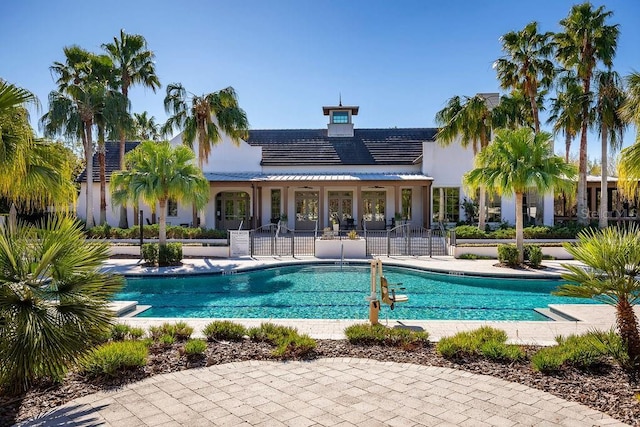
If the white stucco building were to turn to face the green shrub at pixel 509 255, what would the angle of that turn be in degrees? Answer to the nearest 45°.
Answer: approximately 45° to its left

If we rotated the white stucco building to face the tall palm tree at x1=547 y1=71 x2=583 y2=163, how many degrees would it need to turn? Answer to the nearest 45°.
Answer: approximately 45° to its left

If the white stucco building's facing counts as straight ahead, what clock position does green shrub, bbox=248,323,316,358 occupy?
The green shrub is roughly at 12 o'clock from the white stucco building.

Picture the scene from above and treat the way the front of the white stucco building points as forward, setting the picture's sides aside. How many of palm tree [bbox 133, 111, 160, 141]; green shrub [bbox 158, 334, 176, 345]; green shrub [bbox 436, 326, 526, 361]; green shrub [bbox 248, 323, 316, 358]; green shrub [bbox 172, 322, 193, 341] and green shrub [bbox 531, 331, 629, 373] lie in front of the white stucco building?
5

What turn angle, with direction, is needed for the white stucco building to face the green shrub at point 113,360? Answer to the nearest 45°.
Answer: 0° — it already faces it

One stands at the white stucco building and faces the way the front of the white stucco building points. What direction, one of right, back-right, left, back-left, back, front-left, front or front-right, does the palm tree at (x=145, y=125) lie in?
back-right

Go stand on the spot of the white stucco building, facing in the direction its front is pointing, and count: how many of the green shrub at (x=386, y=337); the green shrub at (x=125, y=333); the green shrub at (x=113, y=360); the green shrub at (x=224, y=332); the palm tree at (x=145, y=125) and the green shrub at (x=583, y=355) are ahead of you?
5

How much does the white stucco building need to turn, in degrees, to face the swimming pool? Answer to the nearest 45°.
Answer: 0° — it already faces it

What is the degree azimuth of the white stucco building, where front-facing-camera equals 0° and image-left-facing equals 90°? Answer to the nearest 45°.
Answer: approximately 0°

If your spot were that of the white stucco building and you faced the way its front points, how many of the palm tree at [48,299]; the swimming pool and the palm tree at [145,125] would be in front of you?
2
